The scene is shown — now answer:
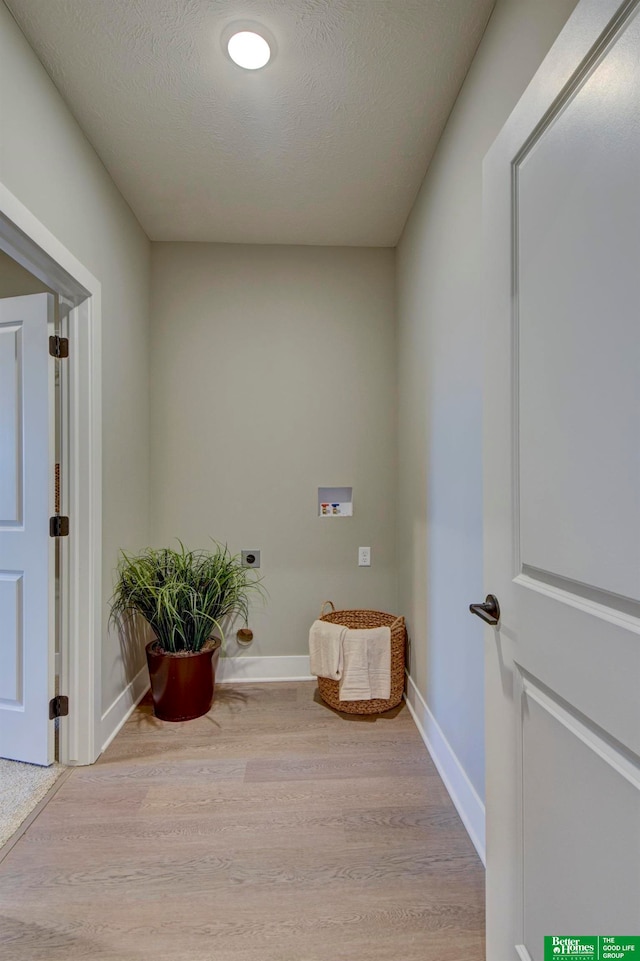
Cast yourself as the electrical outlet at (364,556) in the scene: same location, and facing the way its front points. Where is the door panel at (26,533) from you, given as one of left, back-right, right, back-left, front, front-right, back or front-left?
front-right

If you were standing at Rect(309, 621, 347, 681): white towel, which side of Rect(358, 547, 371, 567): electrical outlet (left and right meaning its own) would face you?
front

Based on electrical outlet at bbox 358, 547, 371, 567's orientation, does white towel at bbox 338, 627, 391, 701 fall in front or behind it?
in front

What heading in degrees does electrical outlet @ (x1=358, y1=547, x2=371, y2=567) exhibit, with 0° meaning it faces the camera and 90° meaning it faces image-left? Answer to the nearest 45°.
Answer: approximately 0°

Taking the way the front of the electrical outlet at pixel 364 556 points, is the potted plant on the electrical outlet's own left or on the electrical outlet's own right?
on the electrical outlet's own right

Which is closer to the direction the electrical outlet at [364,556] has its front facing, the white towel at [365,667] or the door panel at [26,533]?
the white towel
